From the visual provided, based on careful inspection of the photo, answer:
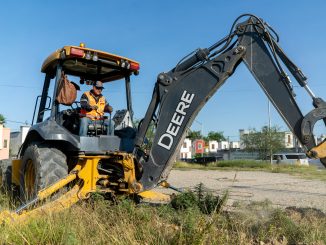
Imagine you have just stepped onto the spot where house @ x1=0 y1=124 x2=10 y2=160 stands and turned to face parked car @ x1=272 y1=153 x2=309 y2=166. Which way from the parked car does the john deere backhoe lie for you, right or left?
right

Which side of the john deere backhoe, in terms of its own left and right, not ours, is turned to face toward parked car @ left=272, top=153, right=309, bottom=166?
right

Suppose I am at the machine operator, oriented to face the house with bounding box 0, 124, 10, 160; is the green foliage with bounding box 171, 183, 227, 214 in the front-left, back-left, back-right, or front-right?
back-right

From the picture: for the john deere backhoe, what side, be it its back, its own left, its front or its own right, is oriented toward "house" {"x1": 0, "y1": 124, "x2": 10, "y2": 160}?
front

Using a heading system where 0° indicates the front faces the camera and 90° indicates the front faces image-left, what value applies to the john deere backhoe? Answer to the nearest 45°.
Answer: approximately 135°

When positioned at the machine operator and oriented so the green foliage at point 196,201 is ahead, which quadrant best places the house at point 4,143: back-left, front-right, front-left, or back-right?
back-left
